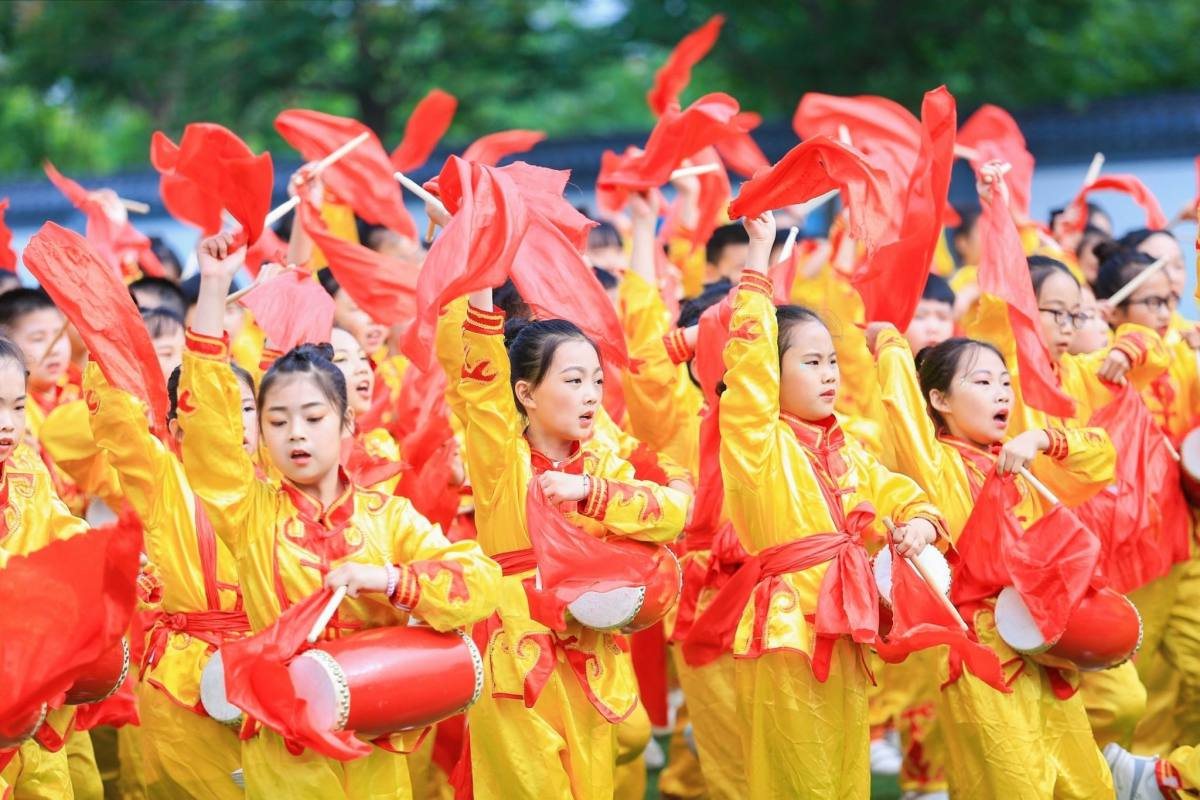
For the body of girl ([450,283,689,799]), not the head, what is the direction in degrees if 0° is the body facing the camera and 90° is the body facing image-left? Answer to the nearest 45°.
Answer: approximately 315°

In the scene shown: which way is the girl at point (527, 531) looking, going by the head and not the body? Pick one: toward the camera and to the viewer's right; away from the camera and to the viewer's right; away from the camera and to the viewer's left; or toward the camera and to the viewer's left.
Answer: toward the camera and to the viewer's right

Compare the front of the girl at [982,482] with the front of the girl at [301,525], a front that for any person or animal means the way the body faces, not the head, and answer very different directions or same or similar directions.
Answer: same or similar directions

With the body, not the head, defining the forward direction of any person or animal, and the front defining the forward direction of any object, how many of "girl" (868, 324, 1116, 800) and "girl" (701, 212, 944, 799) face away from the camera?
0

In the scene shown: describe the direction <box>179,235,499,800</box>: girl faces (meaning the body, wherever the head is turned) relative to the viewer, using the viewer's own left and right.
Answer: facing the viewer

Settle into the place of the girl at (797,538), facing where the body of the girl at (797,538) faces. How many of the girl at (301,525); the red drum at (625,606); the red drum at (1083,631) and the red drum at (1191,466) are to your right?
2

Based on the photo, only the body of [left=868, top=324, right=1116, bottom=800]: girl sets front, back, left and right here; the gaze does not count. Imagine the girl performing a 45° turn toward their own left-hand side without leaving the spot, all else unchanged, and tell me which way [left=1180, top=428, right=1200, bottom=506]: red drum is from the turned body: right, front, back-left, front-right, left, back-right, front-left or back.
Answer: front-left

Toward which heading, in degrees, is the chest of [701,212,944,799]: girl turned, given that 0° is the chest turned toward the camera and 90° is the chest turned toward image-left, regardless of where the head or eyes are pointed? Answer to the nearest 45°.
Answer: approximately 315°

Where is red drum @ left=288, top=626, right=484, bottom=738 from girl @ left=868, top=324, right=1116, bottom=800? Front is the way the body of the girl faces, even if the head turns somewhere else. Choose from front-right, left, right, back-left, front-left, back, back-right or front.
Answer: right

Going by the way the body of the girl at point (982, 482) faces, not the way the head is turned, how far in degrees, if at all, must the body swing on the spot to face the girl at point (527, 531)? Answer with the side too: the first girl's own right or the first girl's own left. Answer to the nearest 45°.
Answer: approximately 90° to the first girl's own right

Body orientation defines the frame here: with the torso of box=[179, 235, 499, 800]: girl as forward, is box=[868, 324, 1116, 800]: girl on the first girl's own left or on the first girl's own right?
on the first girl's own left

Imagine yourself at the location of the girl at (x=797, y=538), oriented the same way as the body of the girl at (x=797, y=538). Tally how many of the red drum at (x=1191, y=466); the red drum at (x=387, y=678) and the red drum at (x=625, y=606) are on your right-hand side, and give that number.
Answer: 2

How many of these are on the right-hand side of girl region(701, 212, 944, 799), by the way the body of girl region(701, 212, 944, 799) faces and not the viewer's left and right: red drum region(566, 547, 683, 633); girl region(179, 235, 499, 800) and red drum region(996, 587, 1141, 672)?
2

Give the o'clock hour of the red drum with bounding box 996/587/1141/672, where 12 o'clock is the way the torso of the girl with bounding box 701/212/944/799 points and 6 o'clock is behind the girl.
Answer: The red drum is roughly at 10 o'clock from the girl.

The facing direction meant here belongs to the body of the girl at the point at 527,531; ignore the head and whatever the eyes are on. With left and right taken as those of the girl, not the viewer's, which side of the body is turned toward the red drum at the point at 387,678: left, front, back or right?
right

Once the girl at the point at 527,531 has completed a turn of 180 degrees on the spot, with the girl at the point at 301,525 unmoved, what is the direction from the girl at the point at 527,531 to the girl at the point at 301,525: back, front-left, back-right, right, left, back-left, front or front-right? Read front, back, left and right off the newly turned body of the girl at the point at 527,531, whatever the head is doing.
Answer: left

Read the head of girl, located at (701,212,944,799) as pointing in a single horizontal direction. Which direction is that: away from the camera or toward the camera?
toward the camera

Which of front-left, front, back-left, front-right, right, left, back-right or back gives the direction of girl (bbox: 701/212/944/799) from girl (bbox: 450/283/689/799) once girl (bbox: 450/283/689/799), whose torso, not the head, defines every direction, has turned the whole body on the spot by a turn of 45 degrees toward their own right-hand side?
left
